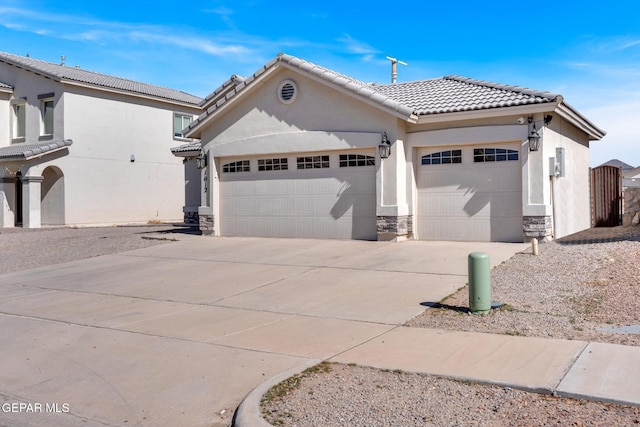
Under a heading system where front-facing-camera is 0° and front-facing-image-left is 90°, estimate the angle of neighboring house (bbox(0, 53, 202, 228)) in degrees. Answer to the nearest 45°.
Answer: approximately 45°

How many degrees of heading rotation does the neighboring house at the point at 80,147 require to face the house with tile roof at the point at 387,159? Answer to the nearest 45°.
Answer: approximately 90° to its left

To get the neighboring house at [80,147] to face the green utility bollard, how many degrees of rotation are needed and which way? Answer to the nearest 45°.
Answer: approximately 45° to its left
